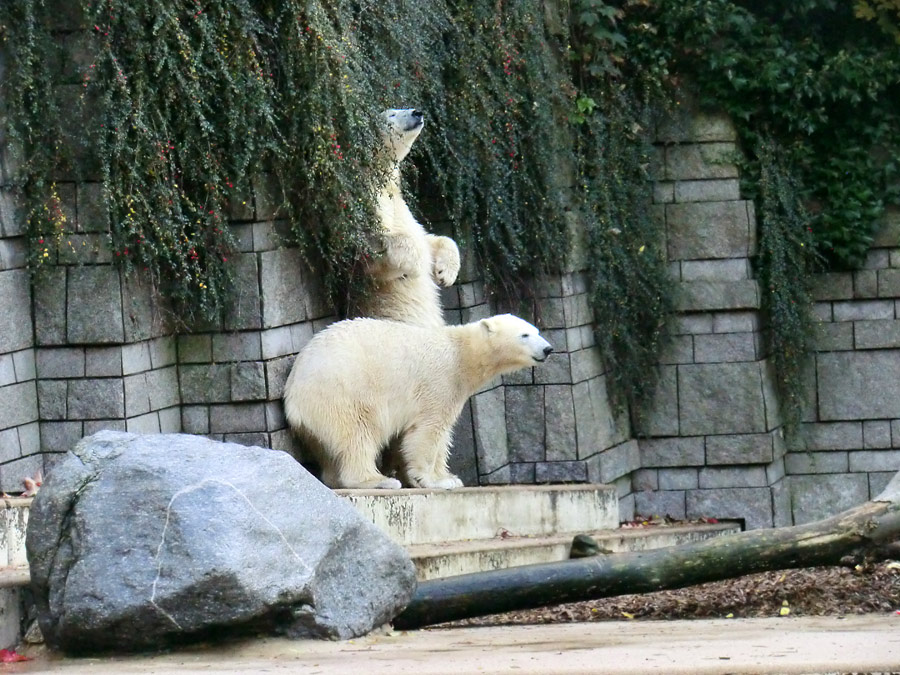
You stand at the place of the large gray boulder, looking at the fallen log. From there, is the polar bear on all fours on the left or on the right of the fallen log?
left

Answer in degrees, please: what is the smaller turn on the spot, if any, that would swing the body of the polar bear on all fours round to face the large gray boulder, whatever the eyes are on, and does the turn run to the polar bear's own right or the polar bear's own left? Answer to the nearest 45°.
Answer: approximately 90° to the polar bear's own right

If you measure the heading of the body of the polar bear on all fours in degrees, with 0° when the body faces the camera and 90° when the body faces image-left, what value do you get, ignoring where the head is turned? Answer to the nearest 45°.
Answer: approximately 270°
